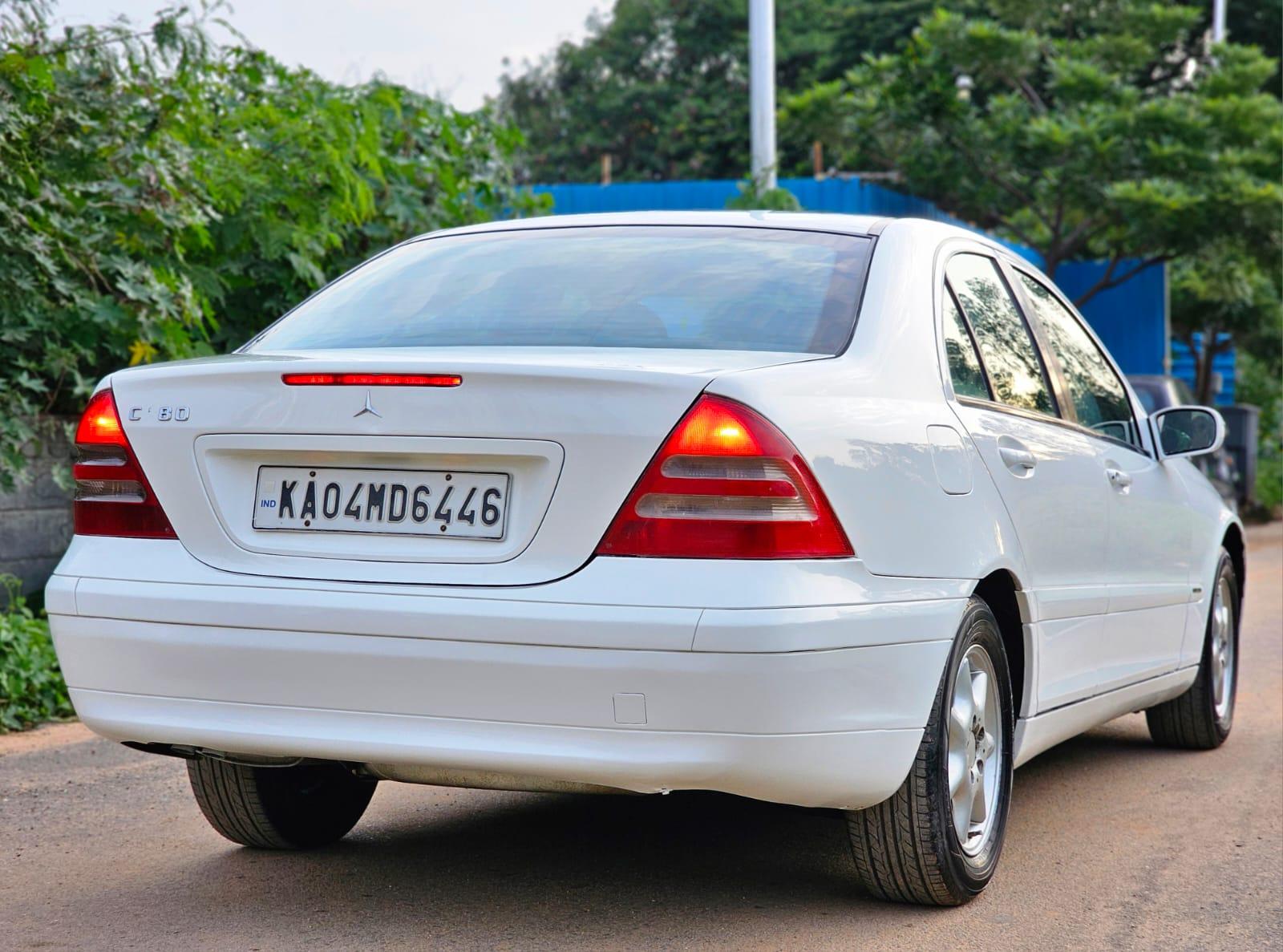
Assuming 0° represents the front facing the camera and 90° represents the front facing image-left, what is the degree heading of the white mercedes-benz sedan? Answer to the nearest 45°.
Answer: approximately 225°

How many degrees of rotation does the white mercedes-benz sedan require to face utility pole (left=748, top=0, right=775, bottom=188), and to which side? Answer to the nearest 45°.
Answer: approximately 45° to its left

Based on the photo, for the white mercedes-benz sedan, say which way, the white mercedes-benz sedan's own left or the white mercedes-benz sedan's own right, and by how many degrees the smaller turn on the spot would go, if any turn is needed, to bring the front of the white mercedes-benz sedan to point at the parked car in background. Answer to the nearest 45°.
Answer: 0° — it already faces it

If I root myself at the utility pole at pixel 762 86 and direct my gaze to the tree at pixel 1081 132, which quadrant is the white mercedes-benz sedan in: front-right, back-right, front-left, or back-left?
back-right

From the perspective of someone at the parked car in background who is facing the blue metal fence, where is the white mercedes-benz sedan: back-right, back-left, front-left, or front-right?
back-left

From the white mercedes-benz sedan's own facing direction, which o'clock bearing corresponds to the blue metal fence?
The blue metal fence is roughly at 11 o'clock from the white mercedes-benz sedan.
